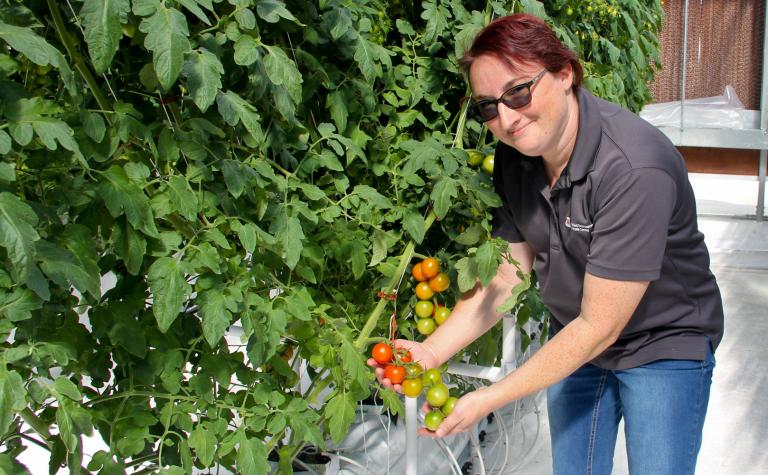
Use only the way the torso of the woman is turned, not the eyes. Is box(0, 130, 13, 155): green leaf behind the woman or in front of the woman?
in front

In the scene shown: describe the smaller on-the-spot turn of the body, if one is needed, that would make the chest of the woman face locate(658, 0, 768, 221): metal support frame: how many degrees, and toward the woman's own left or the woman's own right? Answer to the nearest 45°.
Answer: approximately 135° to the woman's own right

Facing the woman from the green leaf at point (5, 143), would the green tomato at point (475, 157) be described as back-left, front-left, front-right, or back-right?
front-left

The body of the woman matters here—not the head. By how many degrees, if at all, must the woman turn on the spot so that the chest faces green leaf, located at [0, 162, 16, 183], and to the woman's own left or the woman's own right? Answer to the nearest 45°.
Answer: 0° — they already face it

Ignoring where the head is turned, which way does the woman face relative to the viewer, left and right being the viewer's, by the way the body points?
facing the viewer and to the left of the viewer

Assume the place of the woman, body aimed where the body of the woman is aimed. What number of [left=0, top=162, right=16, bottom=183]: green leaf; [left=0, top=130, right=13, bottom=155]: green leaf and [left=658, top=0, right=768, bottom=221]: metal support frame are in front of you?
2
